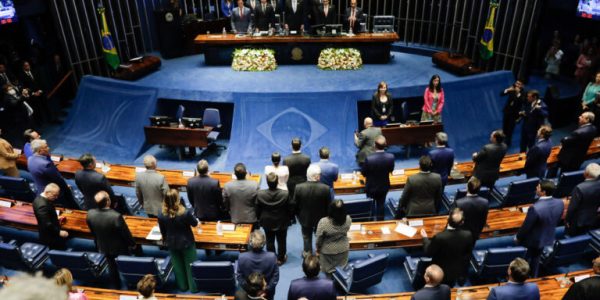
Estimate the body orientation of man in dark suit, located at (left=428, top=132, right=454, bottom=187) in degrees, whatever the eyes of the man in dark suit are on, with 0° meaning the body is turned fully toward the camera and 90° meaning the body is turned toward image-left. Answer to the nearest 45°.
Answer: approximately 180°

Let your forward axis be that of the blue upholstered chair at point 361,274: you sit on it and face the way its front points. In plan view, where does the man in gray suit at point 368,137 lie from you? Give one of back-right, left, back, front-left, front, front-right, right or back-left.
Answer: front-right

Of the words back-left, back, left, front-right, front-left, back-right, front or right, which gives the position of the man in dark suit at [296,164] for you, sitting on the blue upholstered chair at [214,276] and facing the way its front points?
front-right

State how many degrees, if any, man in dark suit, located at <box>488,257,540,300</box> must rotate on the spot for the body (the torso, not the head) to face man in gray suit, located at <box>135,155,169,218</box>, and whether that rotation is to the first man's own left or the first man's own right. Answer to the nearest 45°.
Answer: approximately 90° to the first man's own left

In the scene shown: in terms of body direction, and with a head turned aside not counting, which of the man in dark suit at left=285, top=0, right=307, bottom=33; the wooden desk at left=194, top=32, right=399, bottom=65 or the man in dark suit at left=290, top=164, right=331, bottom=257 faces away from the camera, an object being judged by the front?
the man in dark suit at left=290, top=164, right=331, bottom=257

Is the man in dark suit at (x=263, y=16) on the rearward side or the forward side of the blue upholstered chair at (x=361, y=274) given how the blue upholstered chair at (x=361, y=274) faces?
on the forward side

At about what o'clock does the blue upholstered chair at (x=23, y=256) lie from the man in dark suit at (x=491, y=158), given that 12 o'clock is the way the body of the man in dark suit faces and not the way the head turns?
The blue upholstered chair is roughly at 9 o'clock from the man in dark suit.

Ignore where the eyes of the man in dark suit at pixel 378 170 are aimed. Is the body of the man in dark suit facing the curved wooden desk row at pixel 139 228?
no

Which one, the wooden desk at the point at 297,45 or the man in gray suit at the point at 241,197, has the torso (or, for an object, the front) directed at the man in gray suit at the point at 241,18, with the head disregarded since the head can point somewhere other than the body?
the man in gray suit at the point at 241,197

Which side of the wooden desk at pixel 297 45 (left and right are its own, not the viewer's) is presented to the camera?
front

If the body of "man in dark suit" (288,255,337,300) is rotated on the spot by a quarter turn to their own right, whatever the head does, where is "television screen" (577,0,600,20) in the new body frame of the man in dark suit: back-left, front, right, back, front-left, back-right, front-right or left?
front-left

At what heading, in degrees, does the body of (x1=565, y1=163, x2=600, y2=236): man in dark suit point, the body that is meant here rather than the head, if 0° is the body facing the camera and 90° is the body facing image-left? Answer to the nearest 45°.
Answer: approximately 135°

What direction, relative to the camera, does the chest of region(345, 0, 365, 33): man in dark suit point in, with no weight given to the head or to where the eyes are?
toward the camera

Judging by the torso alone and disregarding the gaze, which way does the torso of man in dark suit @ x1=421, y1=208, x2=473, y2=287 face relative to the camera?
away from the camera

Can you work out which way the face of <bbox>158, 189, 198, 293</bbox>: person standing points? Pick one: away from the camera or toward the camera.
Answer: away from the camera

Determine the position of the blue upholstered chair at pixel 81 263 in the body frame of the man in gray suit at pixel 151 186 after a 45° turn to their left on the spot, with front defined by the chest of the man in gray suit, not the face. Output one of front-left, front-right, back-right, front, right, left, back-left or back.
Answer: left

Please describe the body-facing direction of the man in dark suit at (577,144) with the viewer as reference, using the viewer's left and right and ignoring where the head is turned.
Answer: facing to the left of the viewer

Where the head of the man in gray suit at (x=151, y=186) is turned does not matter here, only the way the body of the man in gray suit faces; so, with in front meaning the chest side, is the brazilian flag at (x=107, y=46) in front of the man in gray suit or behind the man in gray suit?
in front

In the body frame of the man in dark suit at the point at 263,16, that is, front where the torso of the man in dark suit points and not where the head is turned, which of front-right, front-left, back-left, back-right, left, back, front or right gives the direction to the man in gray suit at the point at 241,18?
right

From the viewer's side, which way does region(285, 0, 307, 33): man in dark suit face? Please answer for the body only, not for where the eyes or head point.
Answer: toward the camera

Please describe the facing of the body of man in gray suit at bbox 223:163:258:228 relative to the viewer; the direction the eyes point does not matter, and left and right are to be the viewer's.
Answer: facing away from the viewer

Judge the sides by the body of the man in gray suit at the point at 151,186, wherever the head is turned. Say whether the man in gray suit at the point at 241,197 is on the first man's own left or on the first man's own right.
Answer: on the first man's own right
